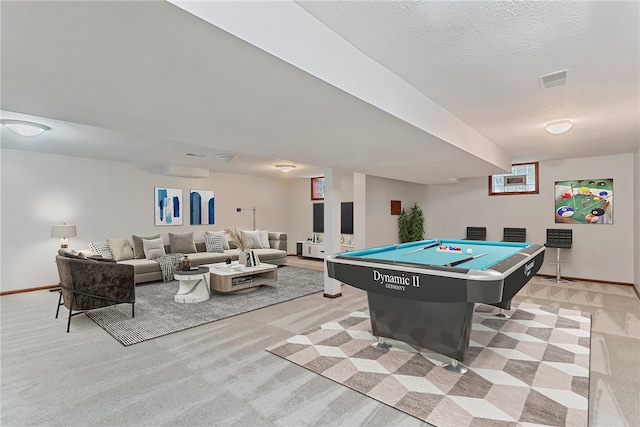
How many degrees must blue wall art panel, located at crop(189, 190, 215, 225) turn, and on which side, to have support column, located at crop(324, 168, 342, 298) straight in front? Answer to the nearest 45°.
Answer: approximately 45° to its left

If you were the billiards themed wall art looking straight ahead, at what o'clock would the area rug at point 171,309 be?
The area rug is roughly at 1 o'clock from the billiards themed wall art.

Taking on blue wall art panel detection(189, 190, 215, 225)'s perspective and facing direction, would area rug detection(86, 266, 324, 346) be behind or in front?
in front

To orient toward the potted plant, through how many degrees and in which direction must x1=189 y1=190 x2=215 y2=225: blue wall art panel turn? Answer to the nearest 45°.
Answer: approximately 90° to its left

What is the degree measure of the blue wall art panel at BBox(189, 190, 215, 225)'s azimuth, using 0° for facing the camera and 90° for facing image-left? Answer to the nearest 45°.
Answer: approximately 0°

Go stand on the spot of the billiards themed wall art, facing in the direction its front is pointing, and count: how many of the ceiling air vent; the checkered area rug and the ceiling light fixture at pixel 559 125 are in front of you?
3

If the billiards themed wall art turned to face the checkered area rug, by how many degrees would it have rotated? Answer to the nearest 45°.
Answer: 0° — it already faces it

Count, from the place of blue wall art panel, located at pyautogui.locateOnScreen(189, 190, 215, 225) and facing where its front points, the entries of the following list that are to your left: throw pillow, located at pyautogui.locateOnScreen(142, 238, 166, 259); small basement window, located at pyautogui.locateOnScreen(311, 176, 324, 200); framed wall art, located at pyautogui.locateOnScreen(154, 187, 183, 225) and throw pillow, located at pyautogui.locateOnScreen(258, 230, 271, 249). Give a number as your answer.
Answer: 2

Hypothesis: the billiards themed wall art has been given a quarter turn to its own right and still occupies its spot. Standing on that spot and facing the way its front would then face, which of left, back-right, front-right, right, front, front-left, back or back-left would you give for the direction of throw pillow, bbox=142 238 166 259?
front-left

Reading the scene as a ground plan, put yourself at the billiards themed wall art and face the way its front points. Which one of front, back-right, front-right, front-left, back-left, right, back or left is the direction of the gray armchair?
front-right

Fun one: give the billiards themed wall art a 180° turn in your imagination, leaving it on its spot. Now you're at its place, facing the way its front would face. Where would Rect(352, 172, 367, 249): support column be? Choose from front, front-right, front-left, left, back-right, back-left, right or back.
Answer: back-left

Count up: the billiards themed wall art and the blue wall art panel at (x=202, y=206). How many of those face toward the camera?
2

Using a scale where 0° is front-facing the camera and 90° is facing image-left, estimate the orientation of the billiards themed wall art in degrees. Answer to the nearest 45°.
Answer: approximately 0°

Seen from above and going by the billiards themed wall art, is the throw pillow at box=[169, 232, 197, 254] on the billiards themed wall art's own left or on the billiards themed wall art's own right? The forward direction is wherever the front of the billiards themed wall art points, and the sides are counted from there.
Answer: on the billiards themed wall art's own right
